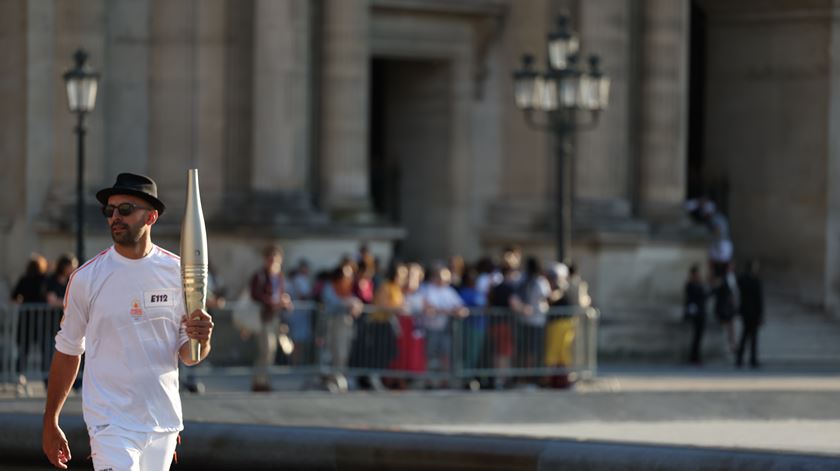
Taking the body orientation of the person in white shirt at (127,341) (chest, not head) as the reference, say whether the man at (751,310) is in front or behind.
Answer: behind

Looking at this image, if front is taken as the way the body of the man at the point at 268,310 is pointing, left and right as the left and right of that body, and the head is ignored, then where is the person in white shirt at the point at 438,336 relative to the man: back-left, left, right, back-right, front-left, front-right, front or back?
front-left

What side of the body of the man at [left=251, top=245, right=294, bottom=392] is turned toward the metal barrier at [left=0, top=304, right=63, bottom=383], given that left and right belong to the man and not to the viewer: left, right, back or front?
right

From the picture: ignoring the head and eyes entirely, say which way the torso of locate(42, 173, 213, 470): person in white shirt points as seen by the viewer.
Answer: toward the camera

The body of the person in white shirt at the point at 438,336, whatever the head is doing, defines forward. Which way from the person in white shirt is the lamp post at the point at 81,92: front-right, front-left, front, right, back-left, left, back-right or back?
back-right

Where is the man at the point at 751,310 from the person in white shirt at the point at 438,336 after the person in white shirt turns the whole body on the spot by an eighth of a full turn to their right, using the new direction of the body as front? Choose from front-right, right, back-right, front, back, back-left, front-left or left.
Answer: back-left

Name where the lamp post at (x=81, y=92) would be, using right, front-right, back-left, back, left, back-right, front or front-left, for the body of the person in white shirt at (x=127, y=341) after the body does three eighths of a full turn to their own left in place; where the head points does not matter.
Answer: front-left

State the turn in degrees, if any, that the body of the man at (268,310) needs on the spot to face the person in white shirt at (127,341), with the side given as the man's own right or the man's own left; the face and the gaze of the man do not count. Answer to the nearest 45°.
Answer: approximately 45° to the man's own right

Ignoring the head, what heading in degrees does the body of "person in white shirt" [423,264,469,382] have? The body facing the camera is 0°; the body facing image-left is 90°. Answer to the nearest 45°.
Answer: approximately 315°

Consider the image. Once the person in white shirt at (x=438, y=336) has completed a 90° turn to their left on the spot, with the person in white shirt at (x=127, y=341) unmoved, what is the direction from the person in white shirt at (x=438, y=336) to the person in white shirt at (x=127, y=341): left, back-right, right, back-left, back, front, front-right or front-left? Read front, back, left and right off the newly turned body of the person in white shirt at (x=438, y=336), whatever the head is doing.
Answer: back-right

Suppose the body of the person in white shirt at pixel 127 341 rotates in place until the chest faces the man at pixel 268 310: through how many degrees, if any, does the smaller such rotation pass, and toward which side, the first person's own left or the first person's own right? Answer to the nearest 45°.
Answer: approximately 180°

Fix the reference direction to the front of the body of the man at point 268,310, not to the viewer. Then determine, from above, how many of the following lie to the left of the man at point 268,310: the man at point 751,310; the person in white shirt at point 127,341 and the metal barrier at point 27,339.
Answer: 1

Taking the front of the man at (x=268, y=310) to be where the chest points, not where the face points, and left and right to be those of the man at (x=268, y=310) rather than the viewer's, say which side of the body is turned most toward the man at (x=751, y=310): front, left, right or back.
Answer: left

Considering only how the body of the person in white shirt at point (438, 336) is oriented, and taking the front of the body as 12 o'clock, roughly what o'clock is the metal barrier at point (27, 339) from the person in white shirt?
The metal barrier is roughly at 4 o'clock from the person in white shirt.
